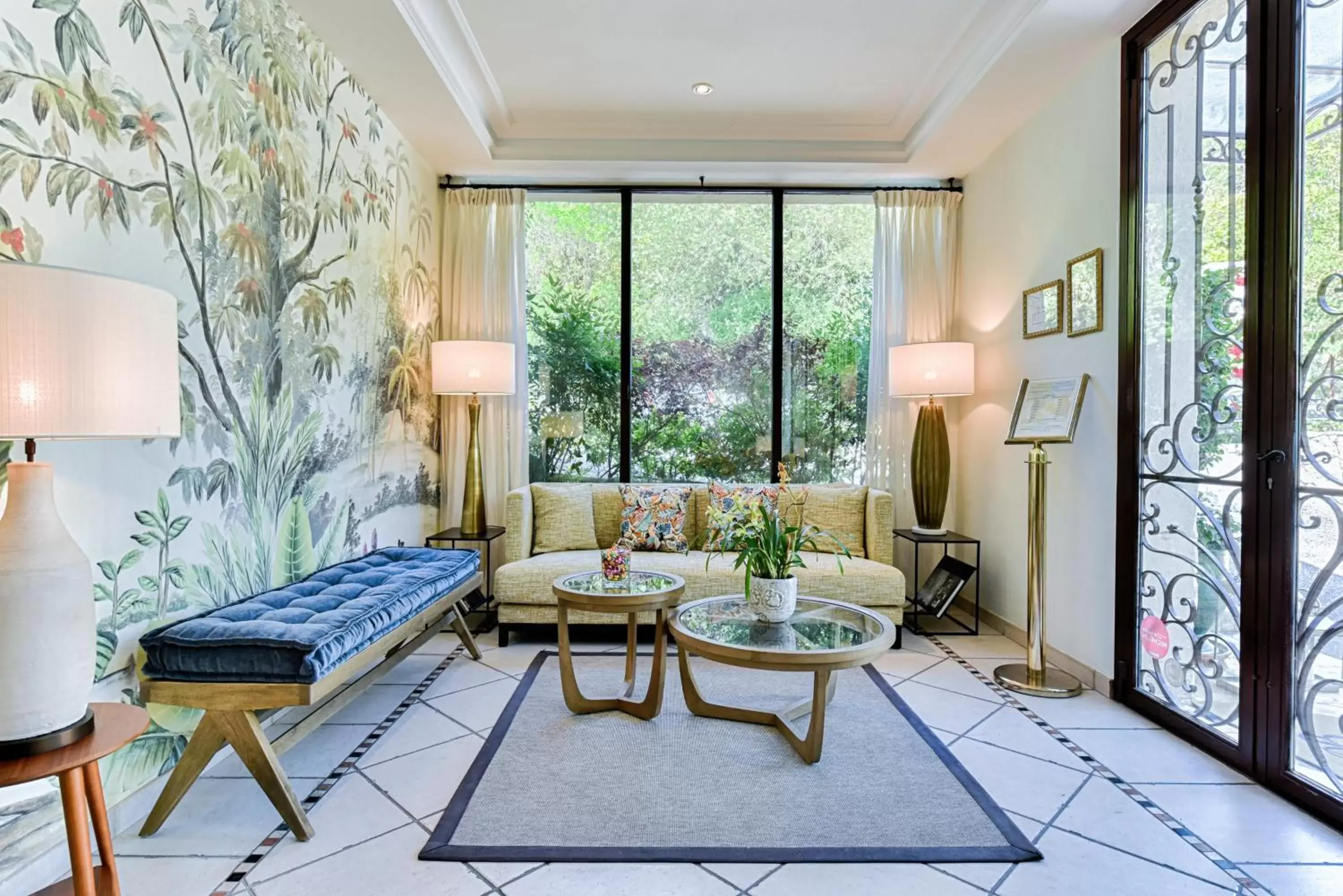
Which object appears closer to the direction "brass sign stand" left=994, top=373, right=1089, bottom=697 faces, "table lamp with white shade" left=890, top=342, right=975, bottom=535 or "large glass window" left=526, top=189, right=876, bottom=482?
the large glass window

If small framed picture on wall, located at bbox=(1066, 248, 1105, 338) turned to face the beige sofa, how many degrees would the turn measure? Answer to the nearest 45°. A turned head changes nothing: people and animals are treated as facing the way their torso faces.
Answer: approximately 45° to its right

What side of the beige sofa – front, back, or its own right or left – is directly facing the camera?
front

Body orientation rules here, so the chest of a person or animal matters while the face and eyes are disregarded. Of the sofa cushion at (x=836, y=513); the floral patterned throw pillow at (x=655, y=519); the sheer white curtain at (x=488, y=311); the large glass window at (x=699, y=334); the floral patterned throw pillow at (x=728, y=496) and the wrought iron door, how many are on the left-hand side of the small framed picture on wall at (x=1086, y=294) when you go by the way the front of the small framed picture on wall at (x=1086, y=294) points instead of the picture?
1

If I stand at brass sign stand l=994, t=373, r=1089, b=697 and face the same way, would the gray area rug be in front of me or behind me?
in front

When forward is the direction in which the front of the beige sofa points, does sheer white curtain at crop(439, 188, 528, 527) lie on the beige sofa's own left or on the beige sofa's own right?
on the beige sofa's own right

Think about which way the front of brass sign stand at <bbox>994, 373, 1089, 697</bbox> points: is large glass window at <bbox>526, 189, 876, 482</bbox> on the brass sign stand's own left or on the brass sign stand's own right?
on the brass sign stand's own right

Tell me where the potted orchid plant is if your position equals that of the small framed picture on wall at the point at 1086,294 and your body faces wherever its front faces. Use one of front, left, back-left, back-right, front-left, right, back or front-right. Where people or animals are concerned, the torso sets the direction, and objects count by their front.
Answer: front

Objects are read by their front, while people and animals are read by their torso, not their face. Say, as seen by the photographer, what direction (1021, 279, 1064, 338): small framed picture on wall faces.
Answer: facing the viewer and to the left of the viewer

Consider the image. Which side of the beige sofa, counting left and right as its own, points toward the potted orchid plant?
front

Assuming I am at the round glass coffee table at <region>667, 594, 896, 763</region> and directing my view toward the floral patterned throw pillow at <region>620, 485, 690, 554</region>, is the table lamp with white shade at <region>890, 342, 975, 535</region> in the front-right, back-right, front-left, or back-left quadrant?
front-right

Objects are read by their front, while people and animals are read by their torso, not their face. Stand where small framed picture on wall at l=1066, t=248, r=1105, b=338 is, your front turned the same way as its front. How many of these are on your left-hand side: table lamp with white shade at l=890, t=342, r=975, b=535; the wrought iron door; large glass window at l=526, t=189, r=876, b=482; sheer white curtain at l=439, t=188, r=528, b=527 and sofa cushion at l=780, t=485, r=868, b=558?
1

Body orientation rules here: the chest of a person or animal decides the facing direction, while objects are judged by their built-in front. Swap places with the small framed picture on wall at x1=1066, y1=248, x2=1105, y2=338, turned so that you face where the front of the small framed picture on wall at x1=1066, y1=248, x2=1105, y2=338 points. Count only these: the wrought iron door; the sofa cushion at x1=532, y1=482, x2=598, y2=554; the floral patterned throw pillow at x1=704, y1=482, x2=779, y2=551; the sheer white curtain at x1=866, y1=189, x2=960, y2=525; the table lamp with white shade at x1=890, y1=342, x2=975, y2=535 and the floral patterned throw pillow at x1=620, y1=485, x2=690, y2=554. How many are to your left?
1

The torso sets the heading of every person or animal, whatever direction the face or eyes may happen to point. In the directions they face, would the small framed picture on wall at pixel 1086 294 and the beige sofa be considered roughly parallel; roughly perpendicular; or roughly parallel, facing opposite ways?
roughly perpendicular

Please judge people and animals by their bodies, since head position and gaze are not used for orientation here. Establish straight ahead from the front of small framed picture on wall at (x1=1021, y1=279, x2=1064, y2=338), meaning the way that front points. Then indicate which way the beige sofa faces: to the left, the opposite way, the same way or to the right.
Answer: to the left

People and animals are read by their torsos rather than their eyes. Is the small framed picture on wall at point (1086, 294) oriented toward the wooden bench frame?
yes

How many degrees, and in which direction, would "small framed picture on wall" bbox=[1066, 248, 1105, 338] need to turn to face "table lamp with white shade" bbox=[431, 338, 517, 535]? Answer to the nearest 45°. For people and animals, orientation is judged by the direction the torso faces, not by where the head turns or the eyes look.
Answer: approximately 45° to its right

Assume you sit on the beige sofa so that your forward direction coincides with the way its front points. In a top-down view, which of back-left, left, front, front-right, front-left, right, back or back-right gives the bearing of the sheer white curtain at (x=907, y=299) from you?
back-left

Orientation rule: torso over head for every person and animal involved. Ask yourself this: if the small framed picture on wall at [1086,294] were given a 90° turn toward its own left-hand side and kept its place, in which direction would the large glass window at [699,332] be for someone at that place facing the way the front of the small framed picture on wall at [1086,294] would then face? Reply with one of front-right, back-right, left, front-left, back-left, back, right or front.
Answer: back-right

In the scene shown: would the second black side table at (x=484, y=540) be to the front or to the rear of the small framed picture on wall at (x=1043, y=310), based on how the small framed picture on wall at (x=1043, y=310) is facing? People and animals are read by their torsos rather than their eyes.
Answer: to the front
